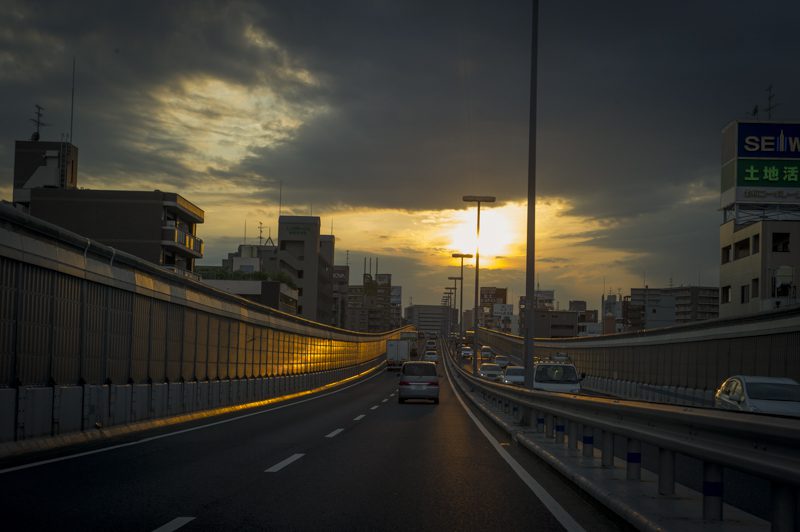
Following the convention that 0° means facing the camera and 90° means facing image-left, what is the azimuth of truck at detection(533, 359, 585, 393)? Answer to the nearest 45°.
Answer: approximately 0°

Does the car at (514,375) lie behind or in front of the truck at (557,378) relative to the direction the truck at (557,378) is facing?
behind

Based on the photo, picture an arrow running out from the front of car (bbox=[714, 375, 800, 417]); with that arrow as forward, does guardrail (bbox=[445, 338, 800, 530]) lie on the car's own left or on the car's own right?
on the car's own right

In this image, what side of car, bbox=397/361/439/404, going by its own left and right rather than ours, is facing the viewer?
back

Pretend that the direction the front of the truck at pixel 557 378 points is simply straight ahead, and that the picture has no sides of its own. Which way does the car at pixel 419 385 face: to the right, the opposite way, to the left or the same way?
the opposite way
